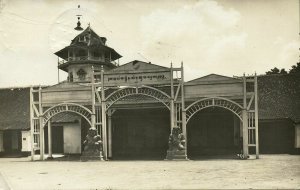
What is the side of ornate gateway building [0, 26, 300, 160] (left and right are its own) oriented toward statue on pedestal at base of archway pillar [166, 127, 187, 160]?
front

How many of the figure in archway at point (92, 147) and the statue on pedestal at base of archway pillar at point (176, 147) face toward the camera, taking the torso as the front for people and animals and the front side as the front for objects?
2

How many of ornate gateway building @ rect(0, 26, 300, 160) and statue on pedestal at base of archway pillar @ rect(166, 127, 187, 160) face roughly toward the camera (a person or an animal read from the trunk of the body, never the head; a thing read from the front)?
2

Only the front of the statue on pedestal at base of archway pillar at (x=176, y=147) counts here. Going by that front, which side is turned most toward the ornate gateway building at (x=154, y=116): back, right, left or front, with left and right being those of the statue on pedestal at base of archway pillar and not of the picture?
back

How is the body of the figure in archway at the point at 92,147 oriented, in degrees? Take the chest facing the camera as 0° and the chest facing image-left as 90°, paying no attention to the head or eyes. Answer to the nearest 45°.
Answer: approximately 0°

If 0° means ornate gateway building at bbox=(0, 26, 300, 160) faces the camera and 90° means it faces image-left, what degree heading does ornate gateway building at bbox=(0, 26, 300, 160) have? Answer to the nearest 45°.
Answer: approximately 0°
